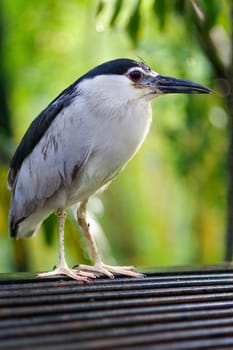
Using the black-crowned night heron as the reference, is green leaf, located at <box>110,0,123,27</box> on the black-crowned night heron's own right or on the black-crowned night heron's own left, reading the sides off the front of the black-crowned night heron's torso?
on the black-crowned night heron's own left

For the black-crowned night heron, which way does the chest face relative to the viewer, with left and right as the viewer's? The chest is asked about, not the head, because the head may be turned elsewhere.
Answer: facing to the right of the viewer

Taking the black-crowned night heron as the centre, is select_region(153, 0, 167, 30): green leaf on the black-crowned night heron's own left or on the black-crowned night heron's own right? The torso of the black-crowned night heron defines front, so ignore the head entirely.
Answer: on the black-crowned night heron's own left

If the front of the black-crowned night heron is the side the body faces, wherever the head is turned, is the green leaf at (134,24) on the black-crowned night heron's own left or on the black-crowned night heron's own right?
on the black-crowned night heron's own left
